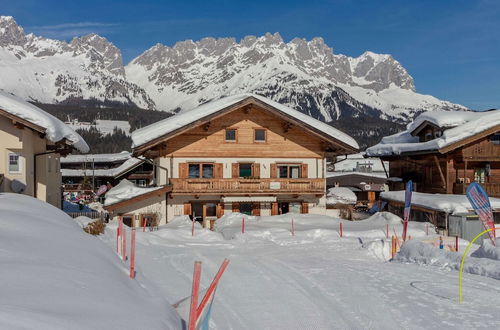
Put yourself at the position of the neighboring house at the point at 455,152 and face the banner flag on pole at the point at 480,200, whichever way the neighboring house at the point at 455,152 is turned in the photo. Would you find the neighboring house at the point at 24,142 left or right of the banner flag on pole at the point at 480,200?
right

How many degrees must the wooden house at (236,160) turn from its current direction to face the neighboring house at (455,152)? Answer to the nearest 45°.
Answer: approximately 90° to its left

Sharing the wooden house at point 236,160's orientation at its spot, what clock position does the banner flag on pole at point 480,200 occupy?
The banner flag on pole is roughly at 11 o'clock from the wooden house.

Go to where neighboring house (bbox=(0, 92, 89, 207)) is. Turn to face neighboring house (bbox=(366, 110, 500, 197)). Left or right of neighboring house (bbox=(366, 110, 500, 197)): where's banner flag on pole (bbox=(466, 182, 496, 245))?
right

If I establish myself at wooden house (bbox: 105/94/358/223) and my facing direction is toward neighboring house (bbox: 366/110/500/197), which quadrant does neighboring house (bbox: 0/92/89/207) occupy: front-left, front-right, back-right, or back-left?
back-right

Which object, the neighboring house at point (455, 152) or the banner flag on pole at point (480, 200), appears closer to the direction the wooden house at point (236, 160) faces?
the banner flag on pole

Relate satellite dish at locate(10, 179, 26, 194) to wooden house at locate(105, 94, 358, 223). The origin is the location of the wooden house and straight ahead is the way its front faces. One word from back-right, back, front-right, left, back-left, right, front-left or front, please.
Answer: front-right

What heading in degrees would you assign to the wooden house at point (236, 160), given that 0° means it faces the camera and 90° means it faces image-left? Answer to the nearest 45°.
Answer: approximately 0°

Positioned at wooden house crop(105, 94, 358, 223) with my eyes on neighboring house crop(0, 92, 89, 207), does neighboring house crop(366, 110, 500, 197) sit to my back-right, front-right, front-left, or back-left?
back-left

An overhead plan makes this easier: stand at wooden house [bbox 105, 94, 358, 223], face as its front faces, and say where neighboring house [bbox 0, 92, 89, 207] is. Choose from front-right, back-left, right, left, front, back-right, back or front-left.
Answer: front-right
